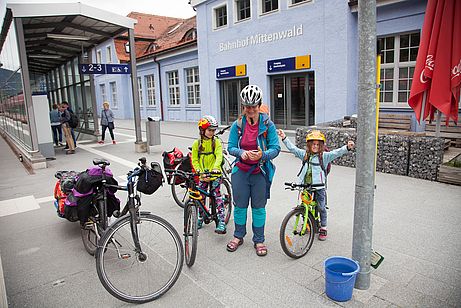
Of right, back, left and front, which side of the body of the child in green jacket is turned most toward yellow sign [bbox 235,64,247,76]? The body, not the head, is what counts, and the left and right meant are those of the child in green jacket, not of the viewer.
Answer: back

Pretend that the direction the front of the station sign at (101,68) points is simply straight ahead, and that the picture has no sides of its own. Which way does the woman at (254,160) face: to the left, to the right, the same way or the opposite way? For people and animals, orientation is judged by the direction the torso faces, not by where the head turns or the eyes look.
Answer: the same way

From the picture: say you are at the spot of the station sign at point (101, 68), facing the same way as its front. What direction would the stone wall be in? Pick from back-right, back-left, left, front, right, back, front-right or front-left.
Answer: front-left

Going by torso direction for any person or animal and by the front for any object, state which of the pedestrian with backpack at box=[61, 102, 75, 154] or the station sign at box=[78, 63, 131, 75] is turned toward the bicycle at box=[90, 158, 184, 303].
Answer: the station sign

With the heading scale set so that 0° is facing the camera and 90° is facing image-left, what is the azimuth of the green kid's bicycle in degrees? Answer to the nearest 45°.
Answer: approximately 45°

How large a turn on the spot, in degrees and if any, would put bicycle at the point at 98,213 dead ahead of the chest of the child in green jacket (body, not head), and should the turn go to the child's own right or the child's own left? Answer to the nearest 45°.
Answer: approximately 45° to the child's own right

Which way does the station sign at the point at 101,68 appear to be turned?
toward the camera

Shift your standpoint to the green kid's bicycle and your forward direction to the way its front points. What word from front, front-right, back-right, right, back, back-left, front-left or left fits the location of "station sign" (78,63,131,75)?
right

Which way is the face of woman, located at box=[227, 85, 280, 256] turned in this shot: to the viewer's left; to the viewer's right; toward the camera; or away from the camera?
toward the camera

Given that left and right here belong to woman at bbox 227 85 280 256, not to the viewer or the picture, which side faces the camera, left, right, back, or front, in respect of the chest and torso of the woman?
front

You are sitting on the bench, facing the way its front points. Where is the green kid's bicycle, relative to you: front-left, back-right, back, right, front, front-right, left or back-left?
front

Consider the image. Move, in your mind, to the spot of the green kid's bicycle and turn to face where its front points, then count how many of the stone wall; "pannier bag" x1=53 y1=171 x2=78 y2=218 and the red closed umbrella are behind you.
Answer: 2

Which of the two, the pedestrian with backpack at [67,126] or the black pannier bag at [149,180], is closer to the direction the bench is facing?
the black pannier bag

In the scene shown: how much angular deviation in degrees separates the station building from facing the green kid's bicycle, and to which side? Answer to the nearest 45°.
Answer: approximately 45° to its left
